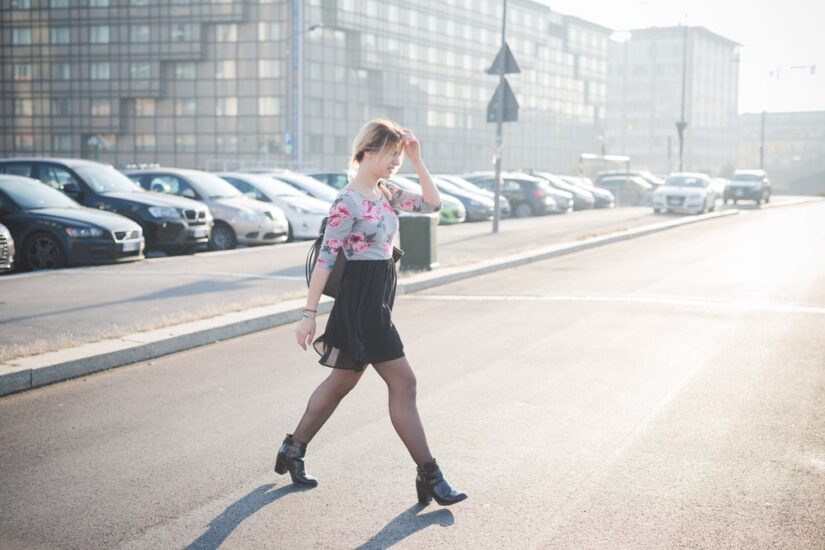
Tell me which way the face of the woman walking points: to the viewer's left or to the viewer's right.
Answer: to the viewer's right

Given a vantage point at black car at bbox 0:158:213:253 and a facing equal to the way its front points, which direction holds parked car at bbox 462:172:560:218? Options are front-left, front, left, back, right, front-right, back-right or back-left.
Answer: left

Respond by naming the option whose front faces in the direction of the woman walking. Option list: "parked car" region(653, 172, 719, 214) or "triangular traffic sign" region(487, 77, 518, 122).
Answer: the parked car

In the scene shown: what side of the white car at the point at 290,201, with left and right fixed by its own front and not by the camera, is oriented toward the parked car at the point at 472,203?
left

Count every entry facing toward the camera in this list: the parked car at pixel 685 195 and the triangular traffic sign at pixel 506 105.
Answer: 1

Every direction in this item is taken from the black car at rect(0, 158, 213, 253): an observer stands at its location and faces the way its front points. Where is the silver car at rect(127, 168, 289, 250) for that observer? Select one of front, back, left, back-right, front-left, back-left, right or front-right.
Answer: left

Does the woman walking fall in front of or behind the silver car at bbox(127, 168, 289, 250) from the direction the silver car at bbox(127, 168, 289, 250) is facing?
in front

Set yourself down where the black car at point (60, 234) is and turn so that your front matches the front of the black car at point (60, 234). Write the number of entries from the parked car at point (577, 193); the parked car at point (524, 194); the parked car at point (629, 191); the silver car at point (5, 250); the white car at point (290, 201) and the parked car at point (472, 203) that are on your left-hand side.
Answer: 5

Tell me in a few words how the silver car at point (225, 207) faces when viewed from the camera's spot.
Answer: facing the viewer and to the right of the viewer

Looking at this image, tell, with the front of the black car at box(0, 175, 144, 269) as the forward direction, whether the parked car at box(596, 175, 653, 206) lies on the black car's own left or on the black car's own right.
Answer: on the black car's own left

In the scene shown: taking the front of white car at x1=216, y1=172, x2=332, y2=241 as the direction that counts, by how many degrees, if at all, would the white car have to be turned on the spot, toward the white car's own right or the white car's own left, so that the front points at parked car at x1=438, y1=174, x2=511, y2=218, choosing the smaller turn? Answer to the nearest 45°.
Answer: approximately 90° to the white car's own left
